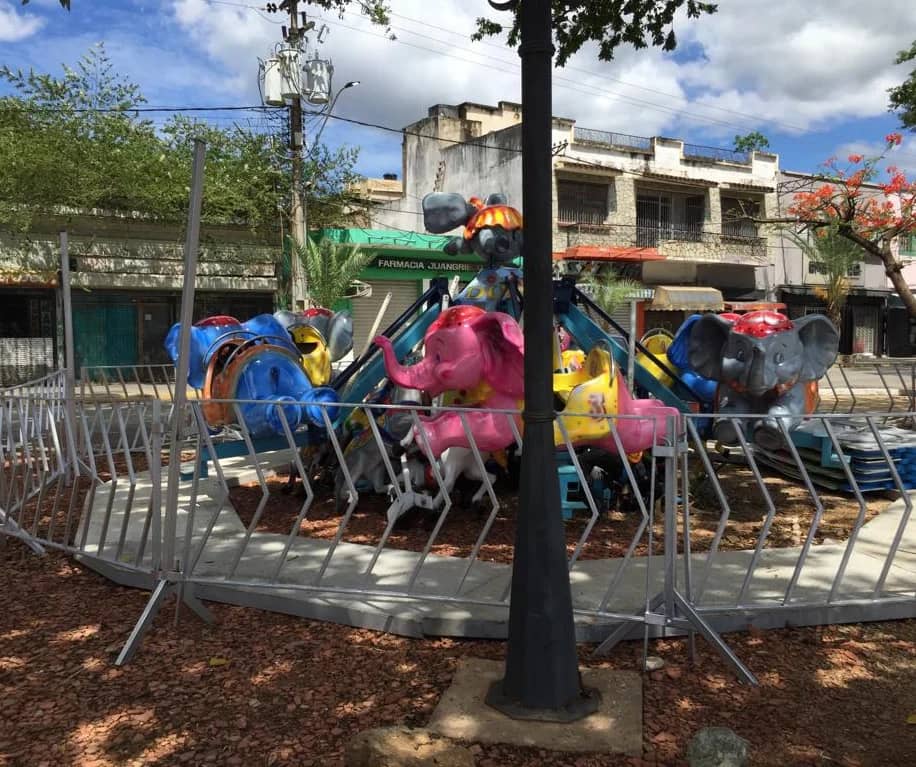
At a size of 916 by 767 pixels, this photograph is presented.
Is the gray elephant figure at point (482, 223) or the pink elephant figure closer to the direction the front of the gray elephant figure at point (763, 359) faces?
the pink elephant figure

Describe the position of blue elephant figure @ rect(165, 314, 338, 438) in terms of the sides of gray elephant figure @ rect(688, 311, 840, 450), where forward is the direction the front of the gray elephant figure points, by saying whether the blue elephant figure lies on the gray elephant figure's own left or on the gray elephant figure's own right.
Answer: on the gray elephant figure's own right

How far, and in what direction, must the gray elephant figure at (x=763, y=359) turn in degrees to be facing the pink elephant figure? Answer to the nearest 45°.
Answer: approximately 45° to its right

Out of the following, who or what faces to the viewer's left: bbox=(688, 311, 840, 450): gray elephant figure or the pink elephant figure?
the pink elephant figure

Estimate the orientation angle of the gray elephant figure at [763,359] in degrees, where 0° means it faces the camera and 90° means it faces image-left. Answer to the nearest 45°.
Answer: approximately 0°

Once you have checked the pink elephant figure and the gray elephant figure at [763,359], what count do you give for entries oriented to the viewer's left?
1

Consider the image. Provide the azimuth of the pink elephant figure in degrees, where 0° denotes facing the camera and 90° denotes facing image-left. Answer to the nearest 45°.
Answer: approximately 90°

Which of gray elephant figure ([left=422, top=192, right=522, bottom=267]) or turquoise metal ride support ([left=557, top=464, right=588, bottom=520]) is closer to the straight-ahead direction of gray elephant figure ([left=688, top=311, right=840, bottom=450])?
the turquoise metal ride support

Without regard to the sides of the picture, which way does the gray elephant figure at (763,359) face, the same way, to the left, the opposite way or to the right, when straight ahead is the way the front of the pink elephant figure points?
to the left

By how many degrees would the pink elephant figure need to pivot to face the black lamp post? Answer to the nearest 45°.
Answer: approximately 90° to its left

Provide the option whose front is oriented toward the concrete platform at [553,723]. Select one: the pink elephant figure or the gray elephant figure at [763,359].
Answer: the gray elephant figure

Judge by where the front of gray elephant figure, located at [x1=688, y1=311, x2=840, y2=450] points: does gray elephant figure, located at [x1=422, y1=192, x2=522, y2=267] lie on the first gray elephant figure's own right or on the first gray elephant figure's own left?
on the first gray elephant figure's own right
